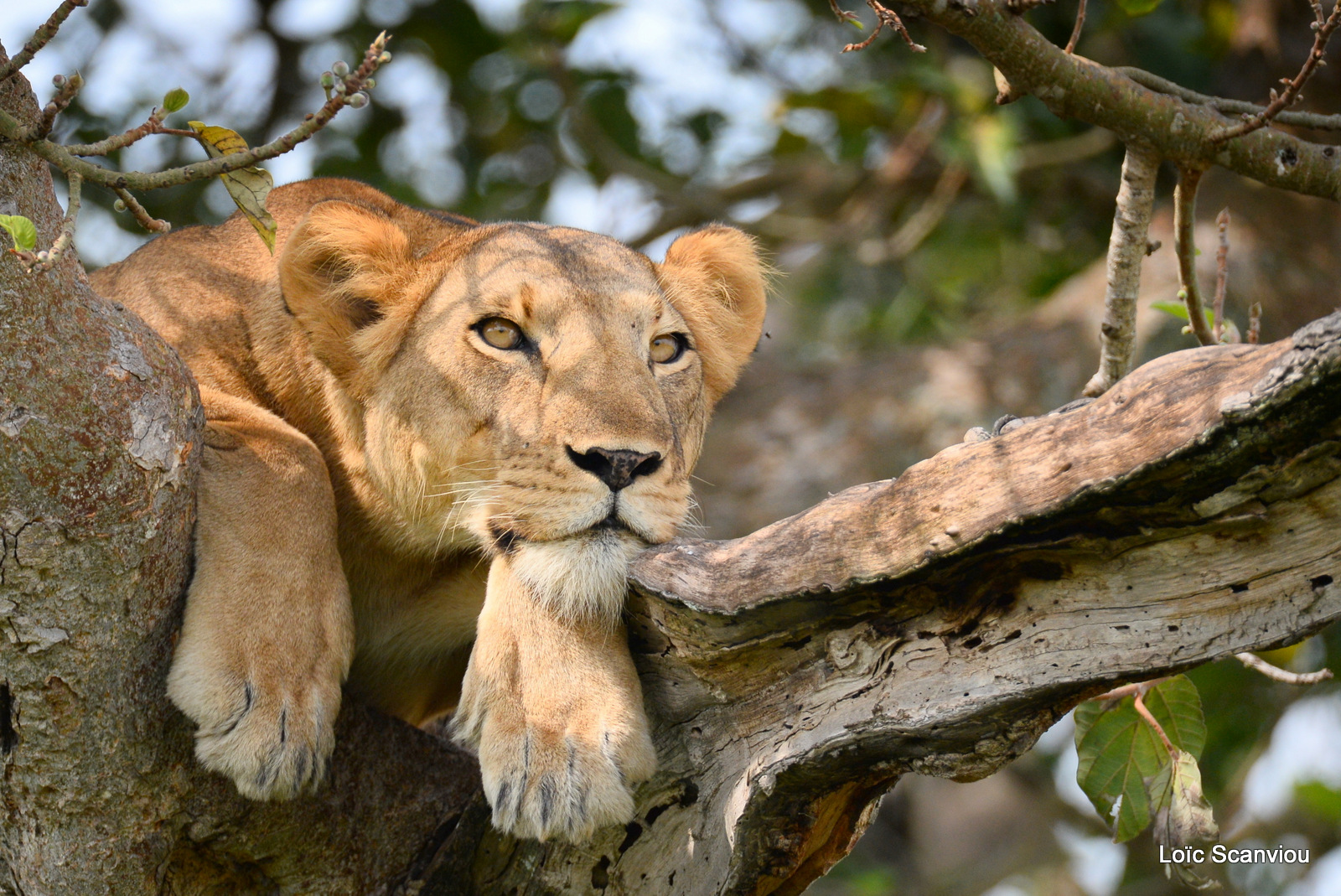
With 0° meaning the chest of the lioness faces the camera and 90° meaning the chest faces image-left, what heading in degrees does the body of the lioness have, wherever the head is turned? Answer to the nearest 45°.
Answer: approximately 315°

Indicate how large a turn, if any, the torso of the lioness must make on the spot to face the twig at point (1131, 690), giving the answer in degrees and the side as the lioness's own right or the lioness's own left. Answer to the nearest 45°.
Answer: approximately 45° to the lioness's own left
